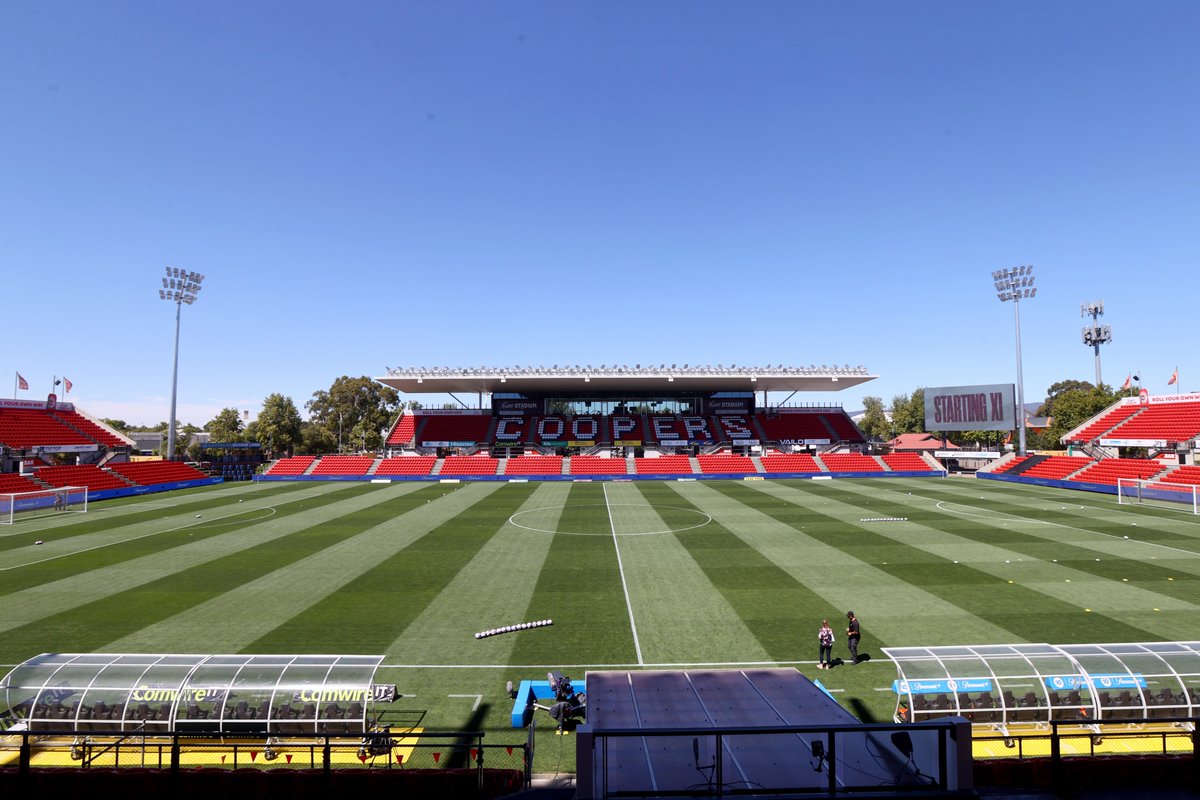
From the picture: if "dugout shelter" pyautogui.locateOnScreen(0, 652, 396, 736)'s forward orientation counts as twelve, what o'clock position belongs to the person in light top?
The person in light top is roughly at 2 o'clock from the dugout shelter.

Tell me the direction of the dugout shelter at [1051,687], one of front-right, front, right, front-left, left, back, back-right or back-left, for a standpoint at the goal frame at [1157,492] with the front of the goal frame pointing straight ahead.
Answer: front-left

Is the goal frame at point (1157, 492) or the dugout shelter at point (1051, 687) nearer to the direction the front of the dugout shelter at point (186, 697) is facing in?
the goal frame

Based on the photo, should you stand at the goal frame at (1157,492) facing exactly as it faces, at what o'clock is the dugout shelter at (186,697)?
The dugout shelter is roughly at 11 o'clock from the goal frame.

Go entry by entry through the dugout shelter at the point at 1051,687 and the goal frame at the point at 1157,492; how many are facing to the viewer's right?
0

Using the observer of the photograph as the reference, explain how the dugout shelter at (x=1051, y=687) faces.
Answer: facing away from the viewer and to the left of the viewer

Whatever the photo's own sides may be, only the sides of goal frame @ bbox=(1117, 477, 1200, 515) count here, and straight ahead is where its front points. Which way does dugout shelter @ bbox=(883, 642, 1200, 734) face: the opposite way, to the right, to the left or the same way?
to the right

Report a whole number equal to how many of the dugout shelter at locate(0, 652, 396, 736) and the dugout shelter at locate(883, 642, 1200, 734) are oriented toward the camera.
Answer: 0

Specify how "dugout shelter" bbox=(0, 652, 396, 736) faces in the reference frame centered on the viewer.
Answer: facing away from the viewer and to the right of the viewer

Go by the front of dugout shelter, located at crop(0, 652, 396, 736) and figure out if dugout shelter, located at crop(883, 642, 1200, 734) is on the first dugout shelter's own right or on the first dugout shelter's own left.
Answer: on the first dugout shelter's own right

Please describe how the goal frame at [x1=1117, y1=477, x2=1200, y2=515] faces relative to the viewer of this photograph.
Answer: facing the viewer and to the left of the viewer
